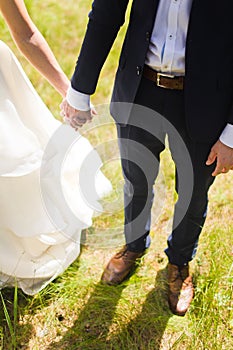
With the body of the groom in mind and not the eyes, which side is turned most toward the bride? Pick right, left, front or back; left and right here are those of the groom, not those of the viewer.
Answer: right

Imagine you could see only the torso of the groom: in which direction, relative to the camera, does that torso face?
toward the camera
